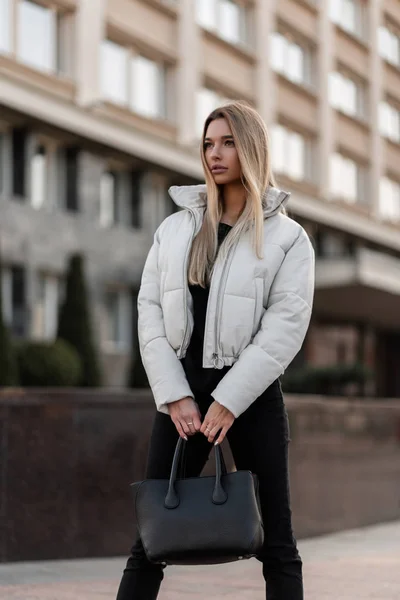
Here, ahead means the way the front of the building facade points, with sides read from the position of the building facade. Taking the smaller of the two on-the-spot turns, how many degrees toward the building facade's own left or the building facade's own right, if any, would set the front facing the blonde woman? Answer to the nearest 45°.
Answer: approximately 45° to the building facade's own right

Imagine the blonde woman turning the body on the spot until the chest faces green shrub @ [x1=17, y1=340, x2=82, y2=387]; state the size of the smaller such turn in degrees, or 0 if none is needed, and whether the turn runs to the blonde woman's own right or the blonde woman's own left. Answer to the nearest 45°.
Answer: approximately 135° to the blonde woman's own right

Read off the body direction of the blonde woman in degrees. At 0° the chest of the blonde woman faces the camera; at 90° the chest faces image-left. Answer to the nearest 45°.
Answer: approximately 45°

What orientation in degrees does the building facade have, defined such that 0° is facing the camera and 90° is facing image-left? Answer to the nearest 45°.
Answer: approximately 315°

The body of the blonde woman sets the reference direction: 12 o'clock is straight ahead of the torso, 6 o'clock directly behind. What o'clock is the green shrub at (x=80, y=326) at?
The green shrub is roughly at 4 o'clock from the blonde woman.

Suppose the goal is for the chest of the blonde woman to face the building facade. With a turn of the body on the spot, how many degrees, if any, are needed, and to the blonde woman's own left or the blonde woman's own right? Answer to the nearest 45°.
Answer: approximately 135° to the blonde woman's own right
